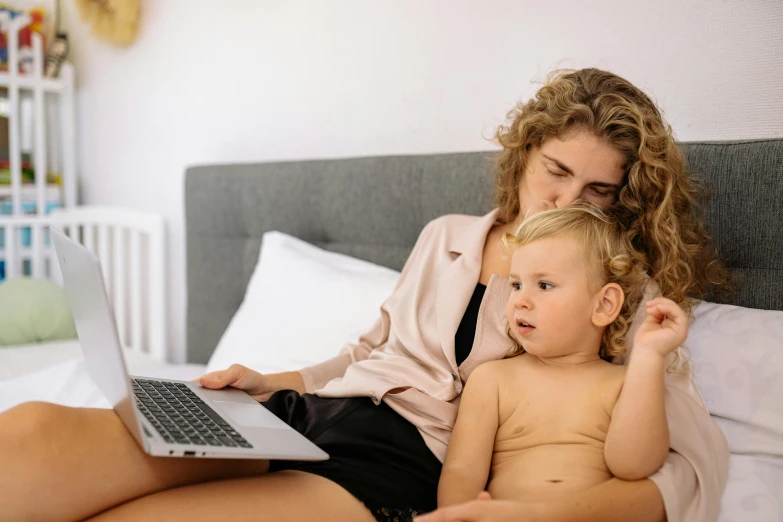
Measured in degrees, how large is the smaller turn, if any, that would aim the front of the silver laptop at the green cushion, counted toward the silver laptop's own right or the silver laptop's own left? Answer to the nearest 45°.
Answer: approximately 90° to the silver laptop's own left

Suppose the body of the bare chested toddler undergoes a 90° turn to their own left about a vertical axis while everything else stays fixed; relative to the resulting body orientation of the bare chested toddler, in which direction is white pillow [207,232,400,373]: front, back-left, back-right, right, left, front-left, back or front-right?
back-left

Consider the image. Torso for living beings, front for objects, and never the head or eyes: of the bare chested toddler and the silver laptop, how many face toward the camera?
1

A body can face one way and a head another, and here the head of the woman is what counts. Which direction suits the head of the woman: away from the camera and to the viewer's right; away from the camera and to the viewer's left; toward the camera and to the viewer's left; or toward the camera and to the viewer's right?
toward the camera and to the viewer's left

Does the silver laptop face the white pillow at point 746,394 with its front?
yes

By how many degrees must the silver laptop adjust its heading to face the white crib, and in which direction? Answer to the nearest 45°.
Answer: approximately 90° to its left

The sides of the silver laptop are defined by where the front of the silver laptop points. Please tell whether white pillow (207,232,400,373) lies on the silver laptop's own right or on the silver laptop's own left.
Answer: on the silver laptop's own left

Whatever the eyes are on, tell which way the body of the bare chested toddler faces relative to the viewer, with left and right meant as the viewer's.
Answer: facing the viewer

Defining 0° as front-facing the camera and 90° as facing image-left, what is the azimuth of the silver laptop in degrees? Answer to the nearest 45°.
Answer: approximately 270°
